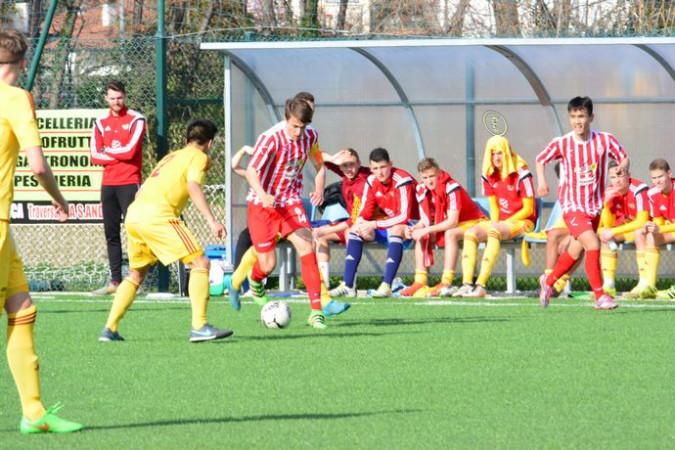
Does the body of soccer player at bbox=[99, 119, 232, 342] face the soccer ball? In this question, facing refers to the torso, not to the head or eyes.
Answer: yes

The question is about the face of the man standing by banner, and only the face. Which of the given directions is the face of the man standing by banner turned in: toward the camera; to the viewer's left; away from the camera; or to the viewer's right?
toward the camera

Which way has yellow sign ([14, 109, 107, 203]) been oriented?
toward the camera

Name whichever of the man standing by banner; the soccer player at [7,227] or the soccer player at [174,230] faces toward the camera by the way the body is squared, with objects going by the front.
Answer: the man standing by banner

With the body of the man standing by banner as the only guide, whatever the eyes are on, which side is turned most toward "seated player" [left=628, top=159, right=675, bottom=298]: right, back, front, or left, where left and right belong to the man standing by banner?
left

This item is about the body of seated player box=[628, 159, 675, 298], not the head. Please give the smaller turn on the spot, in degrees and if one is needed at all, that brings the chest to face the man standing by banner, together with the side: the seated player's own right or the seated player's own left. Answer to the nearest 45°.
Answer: approximately 45° to the seated player's own right

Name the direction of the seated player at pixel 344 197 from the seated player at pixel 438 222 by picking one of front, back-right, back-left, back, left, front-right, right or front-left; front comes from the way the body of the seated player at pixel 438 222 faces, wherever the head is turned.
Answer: front-right

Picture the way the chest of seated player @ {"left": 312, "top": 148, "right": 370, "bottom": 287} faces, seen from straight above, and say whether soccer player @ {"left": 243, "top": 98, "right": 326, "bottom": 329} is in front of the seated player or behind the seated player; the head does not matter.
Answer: in front

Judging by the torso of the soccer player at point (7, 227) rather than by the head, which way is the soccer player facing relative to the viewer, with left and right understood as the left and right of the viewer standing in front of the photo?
facing away from the viewer and to the right of the viewer

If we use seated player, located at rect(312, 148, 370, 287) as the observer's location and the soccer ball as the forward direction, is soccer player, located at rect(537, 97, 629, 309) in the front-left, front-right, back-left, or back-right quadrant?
front-left

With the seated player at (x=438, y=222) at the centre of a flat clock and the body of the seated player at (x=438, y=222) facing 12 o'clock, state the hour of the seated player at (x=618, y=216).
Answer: the seated player at (x=618, y=216) is roughly at 8 o'clock from the seated player at (x=438, y=222).

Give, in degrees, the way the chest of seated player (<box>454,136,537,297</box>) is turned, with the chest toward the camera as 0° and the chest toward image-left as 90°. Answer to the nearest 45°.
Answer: approximately 45°

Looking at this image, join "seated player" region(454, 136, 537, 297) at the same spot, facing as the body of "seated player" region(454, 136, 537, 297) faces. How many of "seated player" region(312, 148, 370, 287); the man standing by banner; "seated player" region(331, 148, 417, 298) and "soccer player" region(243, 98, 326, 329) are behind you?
0

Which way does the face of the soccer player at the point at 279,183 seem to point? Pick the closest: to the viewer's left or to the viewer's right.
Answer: to the viewer's left

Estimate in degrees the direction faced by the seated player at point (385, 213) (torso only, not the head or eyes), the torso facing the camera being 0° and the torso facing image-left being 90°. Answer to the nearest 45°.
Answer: approximately 45°

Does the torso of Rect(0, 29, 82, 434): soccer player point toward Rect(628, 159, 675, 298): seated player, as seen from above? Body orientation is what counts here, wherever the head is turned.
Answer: yes
